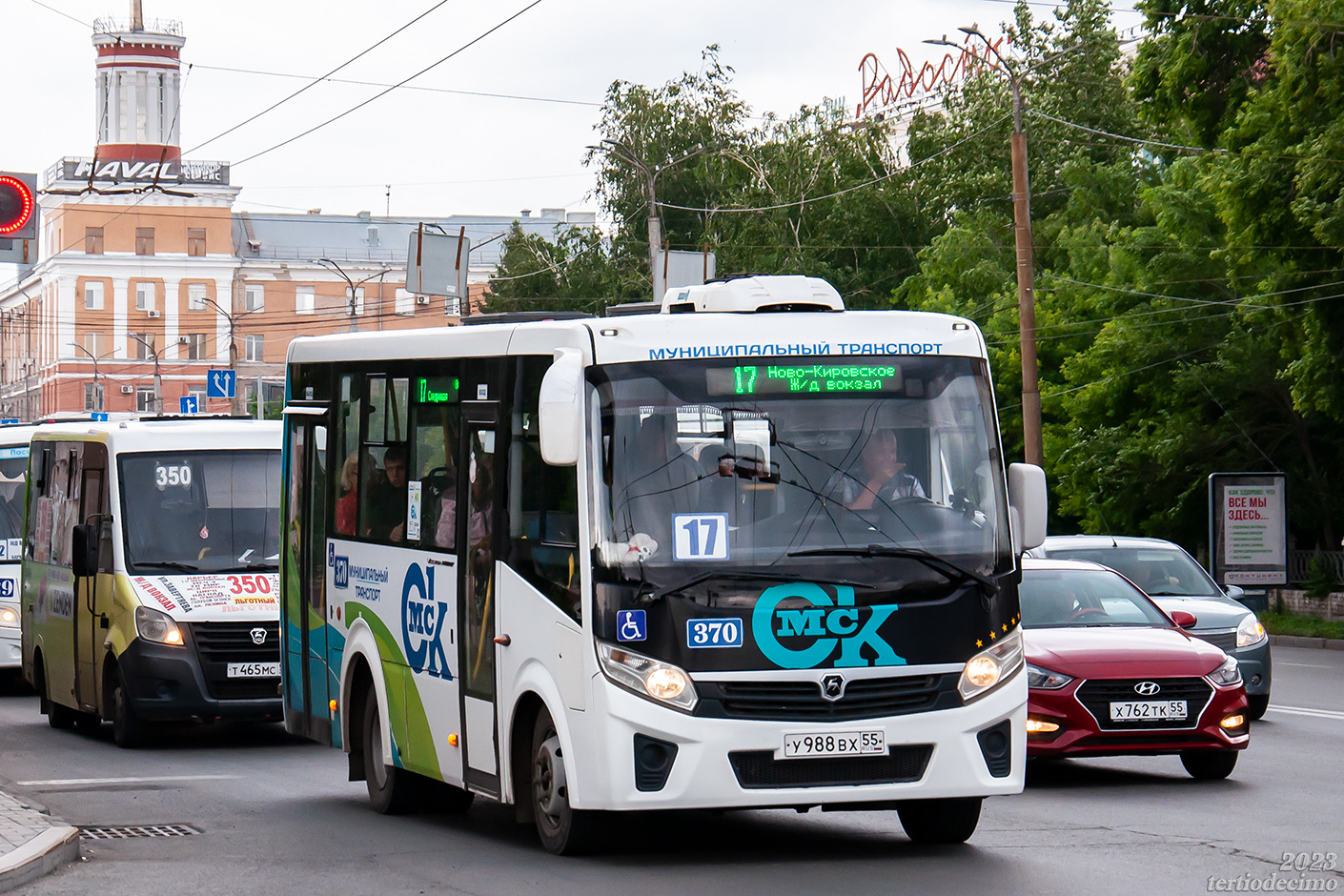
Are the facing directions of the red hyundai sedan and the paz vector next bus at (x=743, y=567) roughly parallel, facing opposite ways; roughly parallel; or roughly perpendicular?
roughly parallel

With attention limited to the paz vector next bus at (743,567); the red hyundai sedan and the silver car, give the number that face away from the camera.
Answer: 0

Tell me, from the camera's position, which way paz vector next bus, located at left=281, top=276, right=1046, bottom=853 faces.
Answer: facing the viewer and to the right of the viewer

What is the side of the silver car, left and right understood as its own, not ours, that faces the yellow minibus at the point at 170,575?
right

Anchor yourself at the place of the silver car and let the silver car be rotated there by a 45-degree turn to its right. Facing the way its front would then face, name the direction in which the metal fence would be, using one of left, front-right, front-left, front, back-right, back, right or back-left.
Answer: back

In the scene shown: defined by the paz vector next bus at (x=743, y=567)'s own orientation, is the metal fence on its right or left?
on its left

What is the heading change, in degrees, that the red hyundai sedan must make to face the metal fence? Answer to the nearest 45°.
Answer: approximately 135° to its left

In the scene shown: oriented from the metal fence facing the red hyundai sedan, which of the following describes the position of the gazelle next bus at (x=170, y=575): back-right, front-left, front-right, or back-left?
front-right

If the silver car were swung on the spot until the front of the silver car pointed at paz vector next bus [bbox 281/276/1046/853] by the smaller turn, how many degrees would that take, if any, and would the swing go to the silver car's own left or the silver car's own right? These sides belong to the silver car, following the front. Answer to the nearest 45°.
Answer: approximately 45° to the silver car's own right

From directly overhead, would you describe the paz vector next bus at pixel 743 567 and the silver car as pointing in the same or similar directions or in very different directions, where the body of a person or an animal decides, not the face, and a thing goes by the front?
same or similar directions

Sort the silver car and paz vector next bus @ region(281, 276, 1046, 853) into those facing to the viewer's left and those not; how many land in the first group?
0

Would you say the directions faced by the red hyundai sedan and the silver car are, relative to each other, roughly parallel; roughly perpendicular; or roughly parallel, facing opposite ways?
roughly parallel

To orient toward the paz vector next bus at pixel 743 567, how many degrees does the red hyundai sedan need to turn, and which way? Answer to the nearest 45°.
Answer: approximately 90° to its right

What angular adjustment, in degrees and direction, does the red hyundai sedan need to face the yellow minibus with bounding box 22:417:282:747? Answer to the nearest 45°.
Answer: approximately 135° to its right

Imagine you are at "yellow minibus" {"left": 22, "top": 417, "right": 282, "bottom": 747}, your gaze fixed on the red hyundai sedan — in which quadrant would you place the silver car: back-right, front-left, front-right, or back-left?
front-left

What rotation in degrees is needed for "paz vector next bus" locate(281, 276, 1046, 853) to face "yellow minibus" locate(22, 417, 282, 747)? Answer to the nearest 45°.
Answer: approximately 180°
